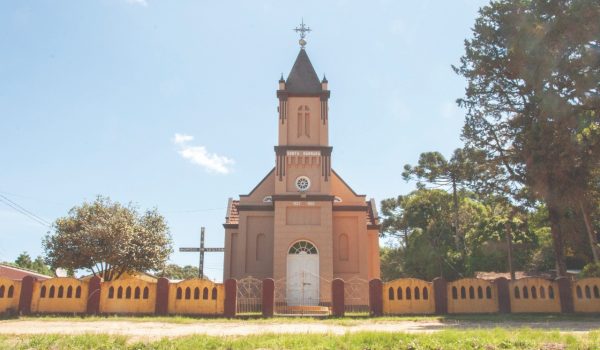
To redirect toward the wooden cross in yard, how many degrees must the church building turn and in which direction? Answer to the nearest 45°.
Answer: approximately 135° to its right

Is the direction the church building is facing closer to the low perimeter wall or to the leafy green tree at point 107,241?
the low perimeter wall

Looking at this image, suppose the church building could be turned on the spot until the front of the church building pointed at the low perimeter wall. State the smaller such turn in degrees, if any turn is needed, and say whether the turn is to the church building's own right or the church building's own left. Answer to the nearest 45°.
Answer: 0° — it already faces it

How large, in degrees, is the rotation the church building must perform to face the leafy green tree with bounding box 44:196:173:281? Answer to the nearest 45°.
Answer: approximately 45° to its right

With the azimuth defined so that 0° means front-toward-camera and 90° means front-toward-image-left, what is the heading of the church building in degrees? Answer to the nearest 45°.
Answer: approximately 0°

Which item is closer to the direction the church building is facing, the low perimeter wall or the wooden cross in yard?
the low perimeter wall
